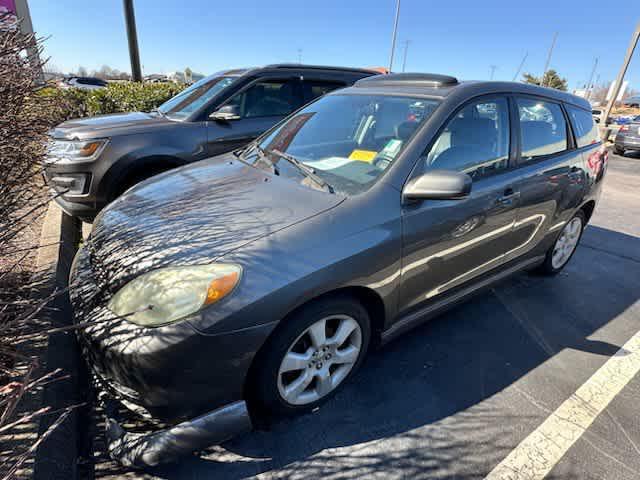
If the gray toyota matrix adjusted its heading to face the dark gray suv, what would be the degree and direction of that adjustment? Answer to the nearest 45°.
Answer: approximately 90° to its right

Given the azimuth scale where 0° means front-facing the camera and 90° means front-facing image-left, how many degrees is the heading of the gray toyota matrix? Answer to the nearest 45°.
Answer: approximately 45°

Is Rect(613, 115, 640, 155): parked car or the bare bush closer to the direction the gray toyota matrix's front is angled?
the bare bush

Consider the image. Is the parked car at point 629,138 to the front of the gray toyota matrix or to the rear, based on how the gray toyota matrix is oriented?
to the rear

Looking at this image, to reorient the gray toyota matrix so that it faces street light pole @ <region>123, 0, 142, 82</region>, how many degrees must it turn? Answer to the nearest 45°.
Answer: approximately 90° to its right

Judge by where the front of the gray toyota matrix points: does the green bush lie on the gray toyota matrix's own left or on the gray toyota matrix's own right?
on the gray toyota matrix's own right

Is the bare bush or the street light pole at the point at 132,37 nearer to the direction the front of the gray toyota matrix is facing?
the bare bush

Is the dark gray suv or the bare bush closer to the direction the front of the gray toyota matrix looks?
the bare bush

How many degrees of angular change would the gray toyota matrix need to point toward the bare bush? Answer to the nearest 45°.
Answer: approximately 45° to its right
